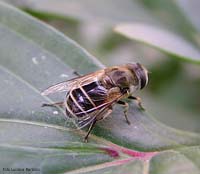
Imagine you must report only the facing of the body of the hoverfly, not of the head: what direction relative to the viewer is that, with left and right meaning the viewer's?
facing away from the viewer and to the right of the viewer
